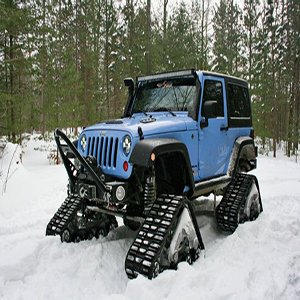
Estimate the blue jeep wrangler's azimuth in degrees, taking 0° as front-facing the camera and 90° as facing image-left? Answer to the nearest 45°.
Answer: approximately 45°
